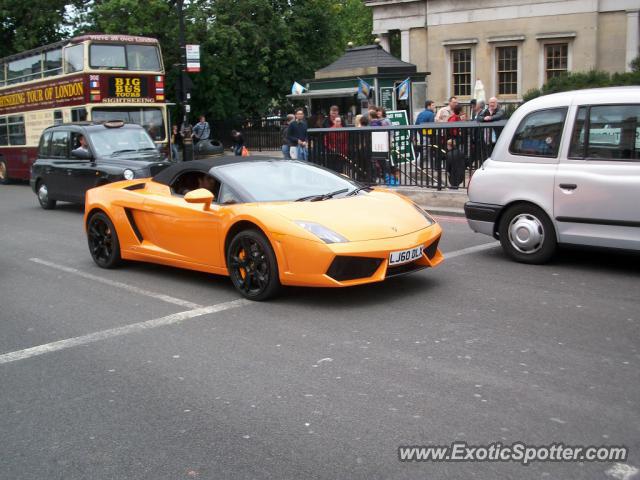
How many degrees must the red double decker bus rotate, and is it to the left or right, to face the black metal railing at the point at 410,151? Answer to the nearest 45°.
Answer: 0° — it already faces it

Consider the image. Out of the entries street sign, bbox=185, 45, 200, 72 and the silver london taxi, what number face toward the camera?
1

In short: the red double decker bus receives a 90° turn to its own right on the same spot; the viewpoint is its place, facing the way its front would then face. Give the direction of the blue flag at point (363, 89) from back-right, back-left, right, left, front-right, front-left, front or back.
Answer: back-left

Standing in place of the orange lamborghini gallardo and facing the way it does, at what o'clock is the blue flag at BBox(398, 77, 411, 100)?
The blue flag is roughly at 8 o'clock from the orange lamborghini gallardo.

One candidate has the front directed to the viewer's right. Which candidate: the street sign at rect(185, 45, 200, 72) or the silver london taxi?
the silver london taxi

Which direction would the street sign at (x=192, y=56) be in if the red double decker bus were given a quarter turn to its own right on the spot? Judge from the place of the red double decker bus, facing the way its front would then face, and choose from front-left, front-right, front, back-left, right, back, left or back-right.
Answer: back

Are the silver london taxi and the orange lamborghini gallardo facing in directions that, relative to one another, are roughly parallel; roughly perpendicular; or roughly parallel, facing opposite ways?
roughly parallel

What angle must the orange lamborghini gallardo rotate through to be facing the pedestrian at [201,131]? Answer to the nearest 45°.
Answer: approximately 135° to its left

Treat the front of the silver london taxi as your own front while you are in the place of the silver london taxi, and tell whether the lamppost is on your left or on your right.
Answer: on your left

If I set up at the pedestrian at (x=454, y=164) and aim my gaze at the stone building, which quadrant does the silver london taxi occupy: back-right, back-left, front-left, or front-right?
back-right

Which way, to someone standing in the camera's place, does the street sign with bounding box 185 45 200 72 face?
facing the viewer

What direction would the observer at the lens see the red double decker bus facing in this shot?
facing the viewer and to the right of the viewer

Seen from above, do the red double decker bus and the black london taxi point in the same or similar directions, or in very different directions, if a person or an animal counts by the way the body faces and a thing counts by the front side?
same or similar directions

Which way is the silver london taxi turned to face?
to the viewer's right
